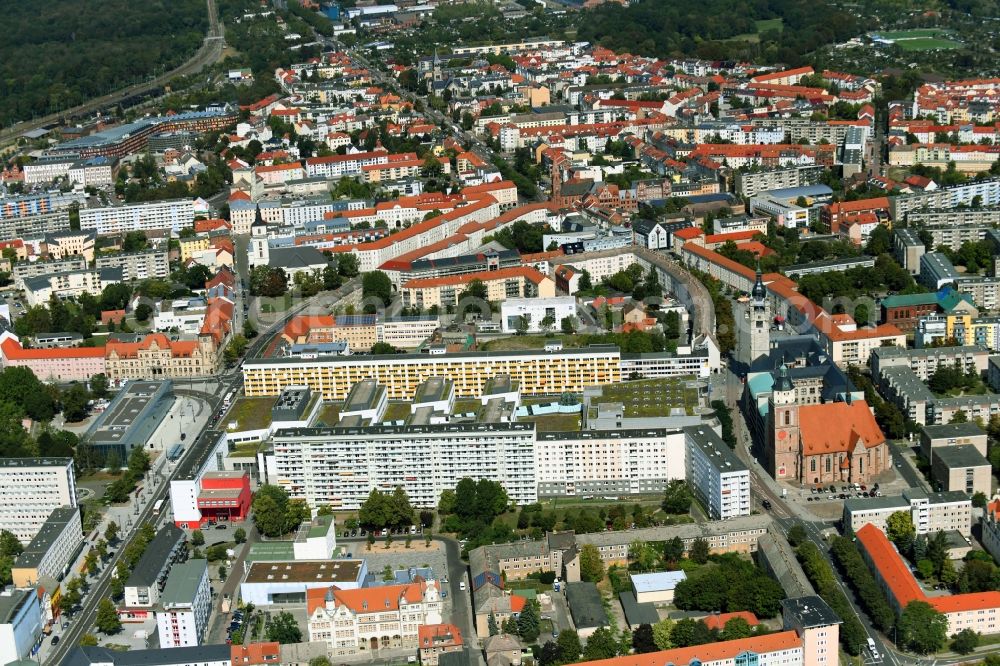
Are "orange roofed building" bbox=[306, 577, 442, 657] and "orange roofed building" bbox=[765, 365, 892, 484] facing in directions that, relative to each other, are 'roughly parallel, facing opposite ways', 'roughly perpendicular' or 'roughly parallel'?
roughly perpendicular

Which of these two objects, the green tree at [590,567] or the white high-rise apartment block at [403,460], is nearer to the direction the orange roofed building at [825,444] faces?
the white high-rise apartment block

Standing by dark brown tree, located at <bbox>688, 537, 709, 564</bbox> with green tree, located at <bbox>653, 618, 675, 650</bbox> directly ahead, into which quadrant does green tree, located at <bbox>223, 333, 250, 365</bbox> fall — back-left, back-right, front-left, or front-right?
back-right

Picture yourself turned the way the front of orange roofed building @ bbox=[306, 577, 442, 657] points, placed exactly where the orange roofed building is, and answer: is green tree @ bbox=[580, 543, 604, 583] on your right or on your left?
on your left

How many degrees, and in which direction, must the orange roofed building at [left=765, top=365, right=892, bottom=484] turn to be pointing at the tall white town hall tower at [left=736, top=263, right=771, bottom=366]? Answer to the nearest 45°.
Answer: approximately 90° to its right

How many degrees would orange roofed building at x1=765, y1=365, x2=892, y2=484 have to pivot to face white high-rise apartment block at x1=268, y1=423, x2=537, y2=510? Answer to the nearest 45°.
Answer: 0° — it already faces it

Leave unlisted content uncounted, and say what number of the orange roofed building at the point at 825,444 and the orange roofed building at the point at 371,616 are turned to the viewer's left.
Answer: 1

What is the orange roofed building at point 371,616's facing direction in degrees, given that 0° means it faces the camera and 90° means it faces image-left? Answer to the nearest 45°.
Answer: approximately 0°

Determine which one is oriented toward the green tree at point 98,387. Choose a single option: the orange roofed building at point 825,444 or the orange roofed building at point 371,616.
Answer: the orange roofed building at point 825,444

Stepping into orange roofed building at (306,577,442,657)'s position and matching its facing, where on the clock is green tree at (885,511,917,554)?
The green tree is roughly at 9 o'clock from the orange roofed building.

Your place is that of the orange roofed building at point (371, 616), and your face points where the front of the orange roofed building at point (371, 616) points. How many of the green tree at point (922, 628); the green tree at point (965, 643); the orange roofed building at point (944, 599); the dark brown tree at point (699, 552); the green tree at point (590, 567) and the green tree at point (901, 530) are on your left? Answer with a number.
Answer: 6

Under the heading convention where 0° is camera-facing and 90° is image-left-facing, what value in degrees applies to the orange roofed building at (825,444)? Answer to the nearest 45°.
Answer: approximately 90°

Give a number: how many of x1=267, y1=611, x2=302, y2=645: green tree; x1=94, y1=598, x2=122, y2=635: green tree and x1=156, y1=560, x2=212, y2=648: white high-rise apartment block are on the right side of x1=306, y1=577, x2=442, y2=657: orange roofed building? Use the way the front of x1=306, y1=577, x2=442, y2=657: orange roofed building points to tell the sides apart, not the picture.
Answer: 3

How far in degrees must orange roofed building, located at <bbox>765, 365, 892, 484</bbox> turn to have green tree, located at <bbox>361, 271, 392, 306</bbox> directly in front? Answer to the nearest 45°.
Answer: approximately 45° to its right

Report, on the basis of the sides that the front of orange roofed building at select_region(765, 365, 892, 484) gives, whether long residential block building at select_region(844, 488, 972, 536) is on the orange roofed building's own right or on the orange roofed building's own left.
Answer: on the orange roofed building's own left

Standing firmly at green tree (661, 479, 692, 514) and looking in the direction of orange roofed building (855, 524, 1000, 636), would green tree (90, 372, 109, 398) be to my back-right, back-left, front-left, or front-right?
back-right
